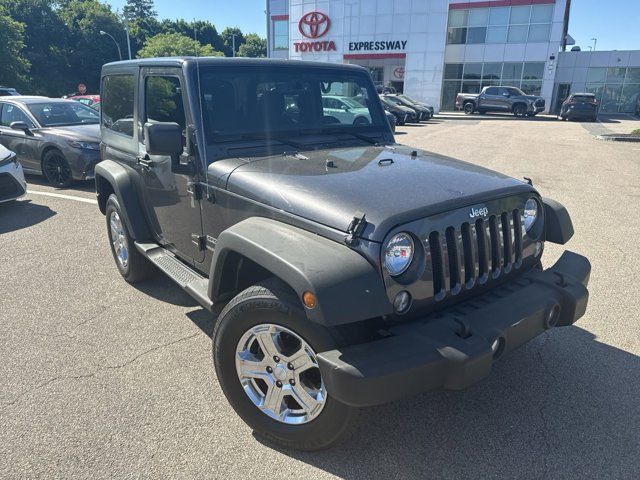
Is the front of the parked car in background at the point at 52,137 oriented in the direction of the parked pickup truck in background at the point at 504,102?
no

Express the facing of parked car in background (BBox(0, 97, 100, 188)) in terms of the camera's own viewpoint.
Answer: facing the viewer and to the right of the viewer

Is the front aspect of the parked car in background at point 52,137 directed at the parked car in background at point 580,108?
no

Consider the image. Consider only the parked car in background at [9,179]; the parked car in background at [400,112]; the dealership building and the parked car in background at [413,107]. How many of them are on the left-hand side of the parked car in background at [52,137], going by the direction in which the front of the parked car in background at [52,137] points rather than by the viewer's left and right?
3

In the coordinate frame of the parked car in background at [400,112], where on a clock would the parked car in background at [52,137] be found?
the parked car in background at [52,137] is roughly at 2 o'clock from the parked car in background at [400,112].

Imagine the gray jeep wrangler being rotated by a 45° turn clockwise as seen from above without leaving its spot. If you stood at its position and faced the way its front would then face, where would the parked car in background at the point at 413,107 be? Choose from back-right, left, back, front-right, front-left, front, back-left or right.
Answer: back

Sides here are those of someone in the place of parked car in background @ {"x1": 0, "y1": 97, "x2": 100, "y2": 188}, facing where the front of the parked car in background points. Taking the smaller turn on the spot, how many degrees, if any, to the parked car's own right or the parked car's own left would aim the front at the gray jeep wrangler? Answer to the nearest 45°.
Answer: approximately 45° to the parked car's own right

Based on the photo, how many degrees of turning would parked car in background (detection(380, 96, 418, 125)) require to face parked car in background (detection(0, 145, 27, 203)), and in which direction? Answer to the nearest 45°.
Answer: approximately 45° to its right

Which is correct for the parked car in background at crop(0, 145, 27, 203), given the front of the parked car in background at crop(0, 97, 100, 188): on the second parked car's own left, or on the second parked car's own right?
on the second parked car's own right

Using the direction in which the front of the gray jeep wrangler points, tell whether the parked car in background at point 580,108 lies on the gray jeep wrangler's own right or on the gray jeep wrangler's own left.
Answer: on the gray jeep wrangler's own left

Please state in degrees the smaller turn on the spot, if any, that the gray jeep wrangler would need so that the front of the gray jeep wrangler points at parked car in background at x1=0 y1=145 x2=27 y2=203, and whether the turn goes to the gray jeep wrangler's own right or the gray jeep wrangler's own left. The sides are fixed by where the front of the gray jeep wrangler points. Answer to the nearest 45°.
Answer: approximately 180°

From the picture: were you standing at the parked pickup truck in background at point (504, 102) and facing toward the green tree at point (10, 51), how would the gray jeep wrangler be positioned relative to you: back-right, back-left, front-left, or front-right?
front-left

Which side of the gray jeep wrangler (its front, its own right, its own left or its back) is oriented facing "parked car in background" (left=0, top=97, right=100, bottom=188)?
back

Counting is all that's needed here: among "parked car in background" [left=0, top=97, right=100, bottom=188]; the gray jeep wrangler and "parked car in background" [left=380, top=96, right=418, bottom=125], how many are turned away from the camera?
0
